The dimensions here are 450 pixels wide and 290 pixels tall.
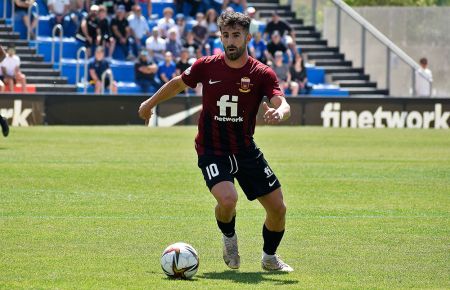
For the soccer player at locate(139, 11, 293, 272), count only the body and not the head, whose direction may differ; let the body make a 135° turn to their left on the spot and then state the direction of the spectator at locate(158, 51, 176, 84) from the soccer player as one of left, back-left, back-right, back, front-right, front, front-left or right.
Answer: front-left

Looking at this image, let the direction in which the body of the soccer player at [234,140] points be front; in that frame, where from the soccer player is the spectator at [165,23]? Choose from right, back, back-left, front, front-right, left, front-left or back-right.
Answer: back

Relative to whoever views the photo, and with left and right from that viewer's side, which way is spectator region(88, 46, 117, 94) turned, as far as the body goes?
facing the viewer

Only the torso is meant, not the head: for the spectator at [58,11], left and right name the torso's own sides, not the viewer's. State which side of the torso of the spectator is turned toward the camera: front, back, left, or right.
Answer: front

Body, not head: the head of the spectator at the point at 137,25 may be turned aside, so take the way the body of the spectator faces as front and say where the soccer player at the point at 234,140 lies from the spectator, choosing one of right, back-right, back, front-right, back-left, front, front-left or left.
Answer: front

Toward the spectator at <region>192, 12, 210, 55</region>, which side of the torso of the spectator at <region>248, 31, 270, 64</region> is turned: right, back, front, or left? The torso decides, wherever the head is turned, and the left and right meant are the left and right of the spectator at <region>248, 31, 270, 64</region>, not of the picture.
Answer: right

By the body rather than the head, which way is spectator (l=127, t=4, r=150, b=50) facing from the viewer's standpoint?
toward the camera

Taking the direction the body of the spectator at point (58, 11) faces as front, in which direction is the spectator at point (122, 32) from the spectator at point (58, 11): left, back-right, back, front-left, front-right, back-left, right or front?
left

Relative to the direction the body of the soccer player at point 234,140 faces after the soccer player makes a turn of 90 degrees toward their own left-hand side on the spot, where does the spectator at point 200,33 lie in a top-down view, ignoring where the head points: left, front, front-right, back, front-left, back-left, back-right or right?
left

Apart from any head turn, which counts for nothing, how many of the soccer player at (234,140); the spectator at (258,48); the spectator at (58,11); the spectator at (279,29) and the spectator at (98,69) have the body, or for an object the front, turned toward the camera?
5

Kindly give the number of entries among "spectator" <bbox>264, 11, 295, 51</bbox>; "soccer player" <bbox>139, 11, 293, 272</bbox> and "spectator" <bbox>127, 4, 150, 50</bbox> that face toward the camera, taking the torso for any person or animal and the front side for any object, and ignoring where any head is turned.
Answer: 3

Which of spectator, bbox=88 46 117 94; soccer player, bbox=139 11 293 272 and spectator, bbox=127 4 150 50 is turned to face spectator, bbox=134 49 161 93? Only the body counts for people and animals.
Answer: spectator, bbox=127 4 150 50

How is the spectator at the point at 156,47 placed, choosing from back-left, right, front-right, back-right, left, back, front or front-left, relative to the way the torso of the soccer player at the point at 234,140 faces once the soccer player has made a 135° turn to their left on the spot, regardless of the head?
front-left

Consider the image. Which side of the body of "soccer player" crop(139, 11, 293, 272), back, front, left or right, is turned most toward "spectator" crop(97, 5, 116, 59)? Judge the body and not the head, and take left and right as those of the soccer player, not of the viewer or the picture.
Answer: back

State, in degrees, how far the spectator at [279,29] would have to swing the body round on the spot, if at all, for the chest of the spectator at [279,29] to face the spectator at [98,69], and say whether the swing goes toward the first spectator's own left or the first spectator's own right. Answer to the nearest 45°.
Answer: approximately 45° to the first spectator's own right

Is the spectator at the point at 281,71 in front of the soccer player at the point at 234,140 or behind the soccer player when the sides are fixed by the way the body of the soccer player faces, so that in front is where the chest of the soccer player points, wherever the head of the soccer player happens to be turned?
behind

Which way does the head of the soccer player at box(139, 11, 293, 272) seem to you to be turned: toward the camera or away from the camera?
toward the camera
